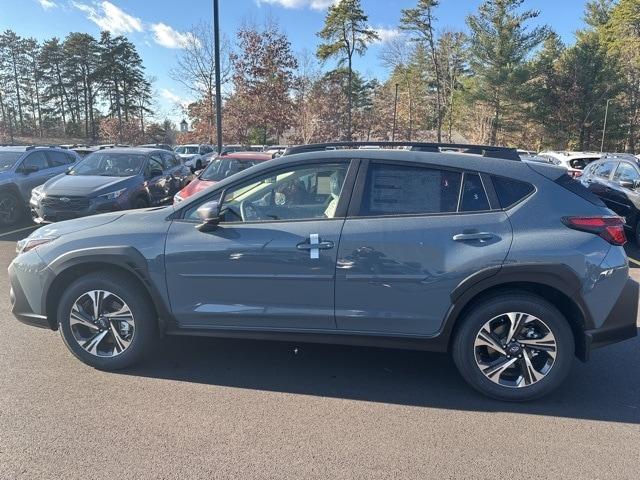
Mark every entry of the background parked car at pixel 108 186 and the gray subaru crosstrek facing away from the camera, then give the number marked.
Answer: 0

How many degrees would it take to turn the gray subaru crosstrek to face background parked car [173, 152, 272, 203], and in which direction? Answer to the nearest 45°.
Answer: approximately 90° to its right

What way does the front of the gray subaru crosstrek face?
to the viewer's left

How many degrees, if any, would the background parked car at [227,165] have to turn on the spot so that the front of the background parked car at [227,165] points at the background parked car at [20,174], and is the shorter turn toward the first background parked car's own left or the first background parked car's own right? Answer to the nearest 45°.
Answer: approximately 90° to the first background parked car's own right

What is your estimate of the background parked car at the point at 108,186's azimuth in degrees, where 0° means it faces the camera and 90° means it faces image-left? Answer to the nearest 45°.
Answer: approximately 45°

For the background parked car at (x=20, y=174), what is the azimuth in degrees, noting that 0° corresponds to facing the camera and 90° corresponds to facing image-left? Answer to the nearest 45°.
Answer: approximately 45°

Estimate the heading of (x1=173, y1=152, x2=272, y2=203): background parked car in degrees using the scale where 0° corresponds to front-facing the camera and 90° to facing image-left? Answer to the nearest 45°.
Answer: approximately 45°

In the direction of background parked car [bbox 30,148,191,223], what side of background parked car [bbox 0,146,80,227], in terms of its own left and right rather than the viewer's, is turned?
left

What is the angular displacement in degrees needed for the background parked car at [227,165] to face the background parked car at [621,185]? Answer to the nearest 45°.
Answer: approximately 135° to its left

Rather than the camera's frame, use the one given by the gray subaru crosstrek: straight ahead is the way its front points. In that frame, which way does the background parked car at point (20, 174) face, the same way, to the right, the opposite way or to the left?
to the left

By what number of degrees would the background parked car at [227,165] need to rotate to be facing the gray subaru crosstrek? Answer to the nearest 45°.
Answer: approximately 45° to its left

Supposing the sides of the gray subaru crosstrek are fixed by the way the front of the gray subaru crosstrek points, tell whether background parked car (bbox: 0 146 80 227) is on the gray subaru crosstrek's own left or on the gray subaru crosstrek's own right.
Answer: on the gray subaru crosstrek's own right

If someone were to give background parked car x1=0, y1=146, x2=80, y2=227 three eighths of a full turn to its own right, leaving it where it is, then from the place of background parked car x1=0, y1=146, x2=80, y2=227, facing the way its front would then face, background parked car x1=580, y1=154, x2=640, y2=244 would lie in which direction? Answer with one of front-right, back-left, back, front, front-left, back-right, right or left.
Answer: back-right

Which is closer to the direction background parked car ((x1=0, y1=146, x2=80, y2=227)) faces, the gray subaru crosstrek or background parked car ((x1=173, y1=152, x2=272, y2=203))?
the gray subaru crosstrek
